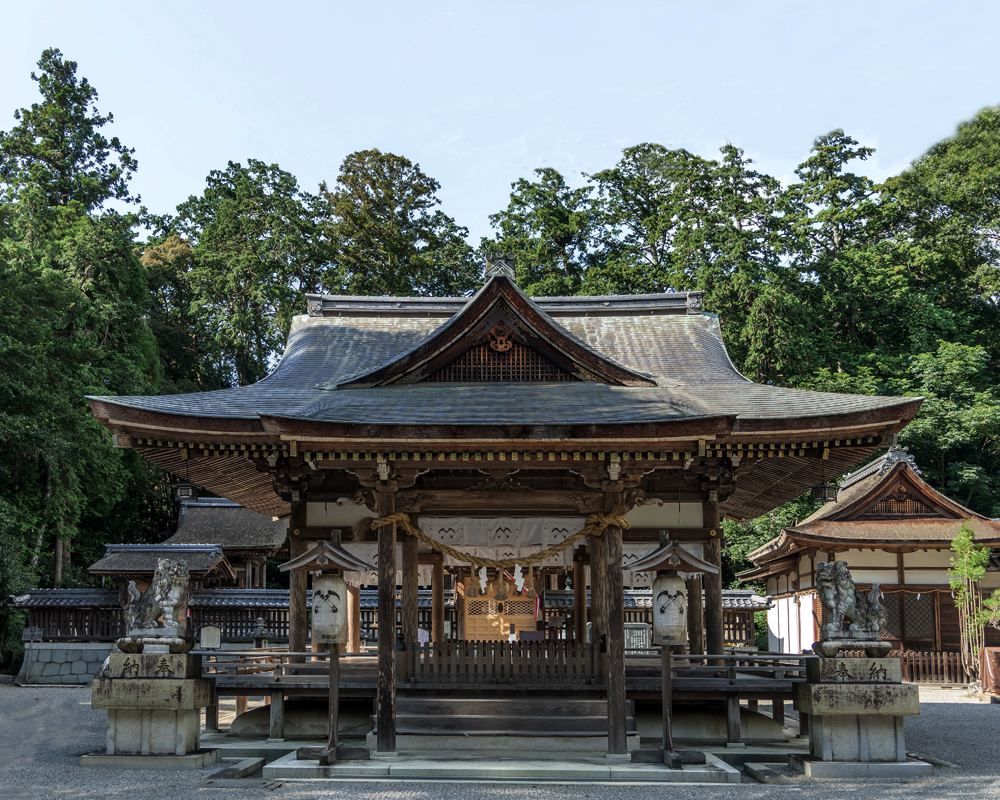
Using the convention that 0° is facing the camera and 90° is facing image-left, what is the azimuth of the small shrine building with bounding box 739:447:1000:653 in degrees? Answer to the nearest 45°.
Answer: approximately 0°

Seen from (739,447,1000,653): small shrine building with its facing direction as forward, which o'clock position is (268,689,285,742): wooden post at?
The wooden post is roughly at 1 o'clock from the small shrine building.

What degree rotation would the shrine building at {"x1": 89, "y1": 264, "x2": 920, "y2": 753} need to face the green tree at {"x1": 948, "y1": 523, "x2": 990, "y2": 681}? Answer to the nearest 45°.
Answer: approximately 135° to its left

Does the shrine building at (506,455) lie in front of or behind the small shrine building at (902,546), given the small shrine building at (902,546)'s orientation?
in front

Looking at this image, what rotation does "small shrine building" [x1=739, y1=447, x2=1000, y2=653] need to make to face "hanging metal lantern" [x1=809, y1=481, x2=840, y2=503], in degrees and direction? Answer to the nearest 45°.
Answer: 0° — it already faces it

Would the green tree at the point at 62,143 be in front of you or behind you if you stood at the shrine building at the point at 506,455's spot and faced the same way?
behind

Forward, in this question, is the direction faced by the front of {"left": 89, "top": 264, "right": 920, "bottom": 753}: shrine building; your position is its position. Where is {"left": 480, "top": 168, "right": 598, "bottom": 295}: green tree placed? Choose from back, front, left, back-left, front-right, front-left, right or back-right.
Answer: back
